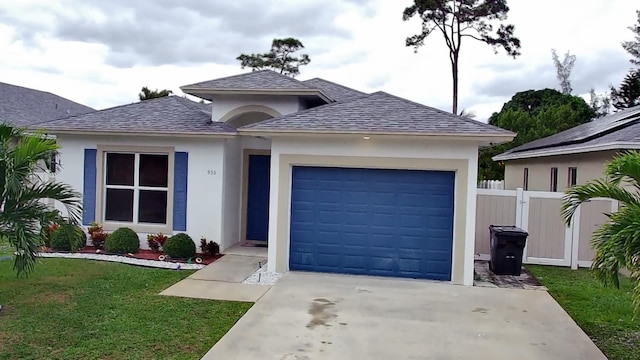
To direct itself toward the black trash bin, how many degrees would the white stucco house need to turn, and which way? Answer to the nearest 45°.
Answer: approximately 90° to its left

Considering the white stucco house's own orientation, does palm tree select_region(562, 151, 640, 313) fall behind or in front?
in front

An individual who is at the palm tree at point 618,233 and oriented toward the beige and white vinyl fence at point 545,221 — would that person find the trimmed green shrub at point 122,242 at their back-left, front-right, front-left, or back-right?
front-left

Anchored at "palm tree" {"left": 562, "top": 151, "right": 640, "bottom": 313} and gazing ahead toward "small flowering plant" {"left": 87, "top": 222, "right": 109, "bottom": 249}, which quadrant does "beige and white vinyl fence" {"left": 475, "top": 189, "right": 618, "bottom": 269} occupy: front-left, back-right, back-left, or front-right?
front-right

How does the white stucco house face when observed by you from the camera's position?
facing the viewer

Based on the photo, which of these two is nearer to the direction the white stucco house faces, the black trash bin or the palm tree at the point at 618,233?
the palm tree

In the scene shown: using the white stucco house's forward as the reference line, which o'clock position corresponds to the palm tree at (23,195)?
The palm tree is roughly at 2 o'clock from the white stucco house.

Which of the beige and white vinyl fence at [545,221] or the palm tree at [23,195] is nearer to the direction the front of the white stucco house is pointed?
the palm tree

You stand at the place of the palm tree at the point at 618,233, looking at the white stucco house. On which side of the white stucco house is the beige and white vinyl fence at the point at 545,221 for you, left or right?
right

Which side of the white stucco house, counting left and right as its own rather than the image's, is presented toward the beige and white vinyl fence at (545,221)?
left

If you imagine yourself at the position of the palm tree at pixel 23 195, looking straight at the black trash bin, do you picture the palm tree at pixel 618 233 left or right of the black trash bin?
right
